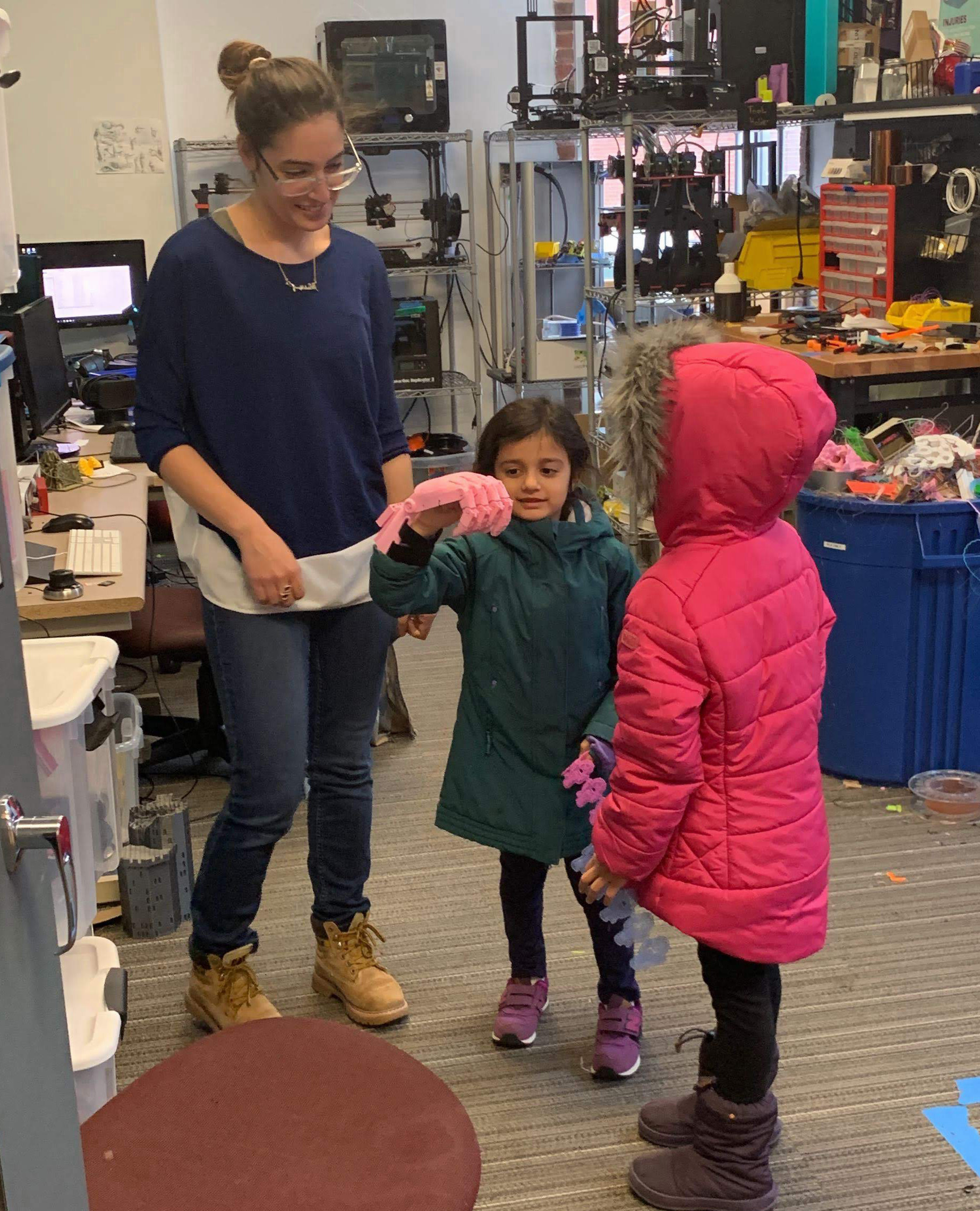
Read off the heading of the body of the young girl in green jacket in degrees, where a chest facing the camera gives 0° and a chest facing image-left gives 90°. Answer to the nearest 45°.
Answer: approximately 0°

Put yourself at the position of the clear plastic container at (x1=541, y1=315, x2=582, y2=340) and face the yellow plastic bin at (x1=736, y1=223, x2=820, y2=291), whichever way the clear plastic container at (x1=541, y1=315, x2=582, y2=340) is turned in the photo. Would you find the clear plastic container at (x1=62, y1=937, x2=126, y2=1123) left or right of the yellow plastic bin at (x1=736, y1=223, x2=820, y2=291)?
right

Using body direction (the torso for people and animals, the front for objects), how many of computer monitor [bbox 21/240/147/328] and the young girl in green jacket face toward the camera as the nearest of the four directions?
2

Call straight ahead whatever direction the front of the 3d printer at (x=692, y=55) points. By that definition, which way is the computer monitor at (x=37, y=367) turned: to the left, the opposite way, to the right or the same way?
to the left

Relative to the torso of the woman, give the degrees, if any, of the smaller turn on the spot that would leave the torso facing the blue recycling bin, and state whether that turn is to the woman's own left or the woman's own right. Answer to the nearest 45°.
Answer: approximately 90° to the woman's own left

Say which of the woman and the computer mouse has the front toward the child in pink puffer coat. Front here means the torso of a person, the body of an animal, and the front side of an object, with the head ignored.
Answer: the woman

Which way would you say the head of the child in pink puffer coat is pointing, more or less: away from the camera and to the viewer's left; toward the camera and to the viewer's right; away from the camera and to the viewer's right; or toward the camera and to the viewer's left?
away from the camera and to the viewer's left

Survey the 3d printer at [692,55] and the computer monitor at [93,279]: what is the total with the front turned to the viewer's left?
0

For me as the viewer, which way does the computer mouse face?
facing to the left of the viewer
